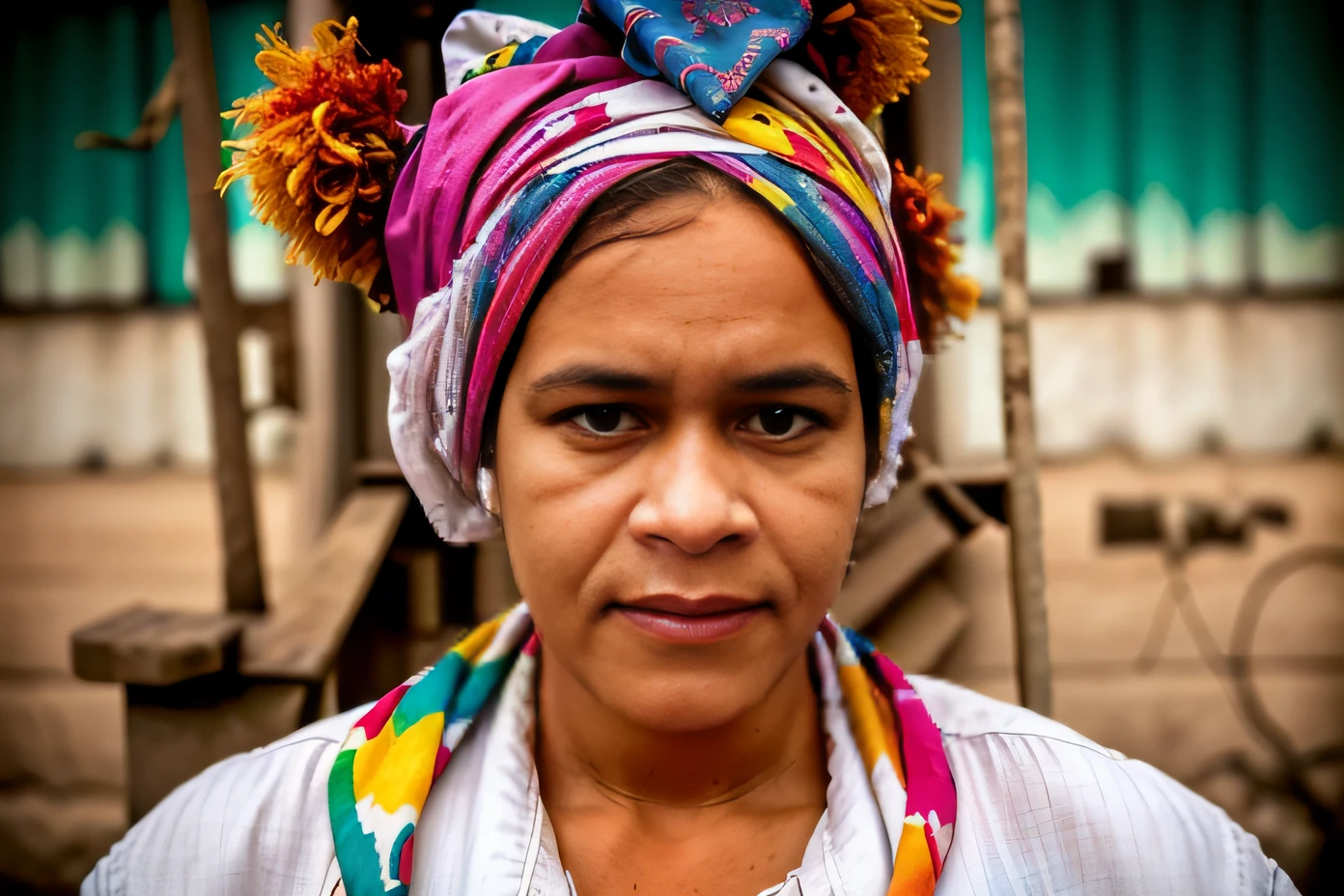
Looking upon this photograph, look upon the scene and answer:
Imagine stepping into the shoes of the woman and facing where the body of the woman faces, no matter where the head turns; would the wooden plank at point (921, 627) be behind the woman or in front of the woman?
behind

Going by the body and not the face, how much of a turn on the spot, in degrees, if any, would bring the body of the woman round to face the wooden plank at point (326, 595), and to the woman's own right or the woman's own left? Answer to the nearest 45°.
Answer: approximately 135° to the woman's own right

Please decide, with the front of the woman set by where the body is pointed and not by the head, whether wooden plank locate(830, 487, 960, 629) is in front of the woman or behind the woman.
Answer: behind

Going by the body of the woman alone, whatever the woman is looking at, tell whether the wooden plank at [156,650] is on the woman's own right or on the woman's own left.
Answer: on the woman's own right

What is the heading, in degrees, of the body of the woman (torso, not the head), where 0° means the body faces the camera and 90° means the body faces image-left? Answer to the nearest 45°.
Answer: approximately 0°

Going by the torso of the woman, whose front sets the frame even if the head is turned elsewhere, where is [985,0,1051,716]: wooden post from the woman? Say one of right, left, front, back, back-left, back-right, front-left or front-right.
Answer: back-left
